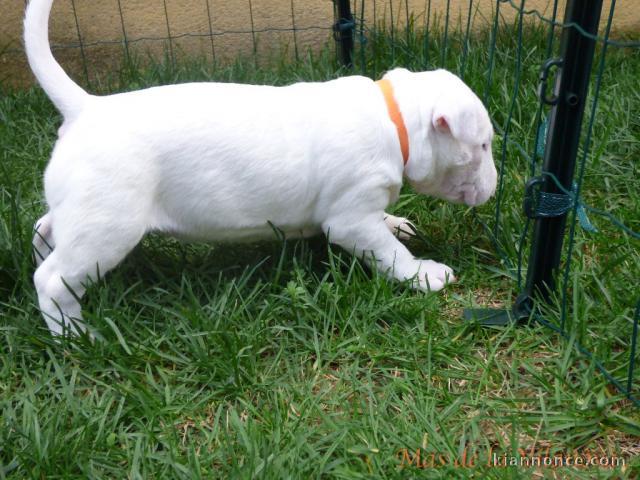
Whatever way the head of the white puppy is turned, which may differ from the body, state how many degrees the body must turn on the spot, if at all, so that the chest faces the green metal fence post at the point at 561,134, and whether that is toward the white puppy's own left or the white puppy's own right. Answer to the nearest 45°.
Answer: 0° — it already faces it

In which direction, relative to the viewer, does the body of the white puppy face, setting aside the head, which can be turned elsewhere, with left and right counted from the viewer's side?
facing to the right of the viewer

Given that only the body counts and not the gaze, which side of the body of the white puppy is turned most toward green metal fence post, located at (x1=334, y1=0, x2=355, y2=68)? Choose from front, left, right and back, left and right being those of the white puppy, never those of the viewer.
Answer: left
